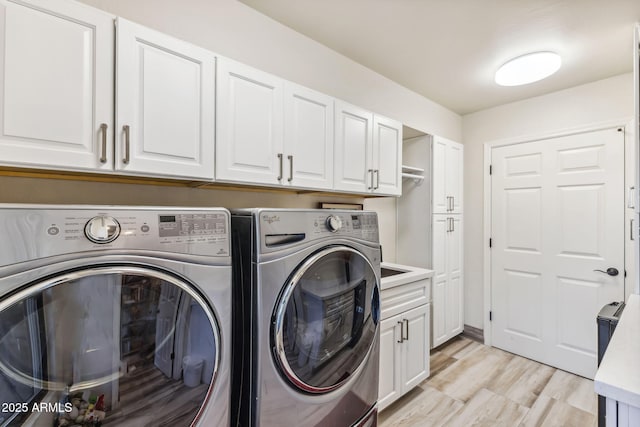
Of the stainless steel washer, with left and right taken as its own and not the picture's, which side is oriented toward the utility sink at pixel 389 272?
left

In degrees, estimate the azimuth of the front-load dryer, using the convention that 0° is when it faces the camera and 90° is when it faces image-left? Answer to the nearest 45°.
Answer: approximately 0°

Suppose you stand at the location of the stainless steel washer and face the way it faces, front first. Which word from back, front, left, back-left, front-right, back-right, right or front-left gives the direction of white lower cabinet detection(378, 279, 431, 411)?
left

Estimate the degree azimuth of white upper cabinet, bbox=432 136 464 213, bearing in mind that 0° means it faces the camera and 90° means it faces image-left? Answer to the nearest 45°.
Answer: approximately 315°

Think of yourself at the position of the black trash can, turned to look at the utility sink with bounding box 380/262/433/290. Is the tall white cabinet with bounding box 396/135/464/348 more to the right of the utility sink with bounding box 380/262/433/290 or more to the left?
right

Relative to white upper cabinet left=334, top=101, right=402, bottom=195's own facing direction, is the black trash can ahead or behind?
ahead

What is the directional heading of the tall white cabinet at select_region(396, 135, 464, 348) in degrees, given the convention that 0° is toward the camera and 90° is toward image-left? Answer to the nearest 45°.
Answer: approximately 315°

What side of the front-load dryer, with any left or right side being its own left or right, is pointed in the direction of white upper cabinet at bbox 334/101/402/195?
left

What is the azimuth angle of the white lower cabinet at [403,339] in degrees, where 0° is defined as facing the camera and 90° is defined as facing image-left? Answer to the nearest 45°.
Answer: approximately 315°

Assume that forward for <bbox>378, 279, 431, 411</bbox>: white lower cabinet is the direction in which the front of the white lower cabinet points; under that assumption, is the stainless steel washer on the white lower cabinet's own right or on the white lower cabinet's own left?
on the white lower cabinet's own right

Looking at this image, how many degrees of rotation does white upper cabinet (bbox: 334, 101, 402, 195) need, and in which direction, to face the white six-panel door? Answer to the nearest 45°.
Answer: approximately 90° to its left
